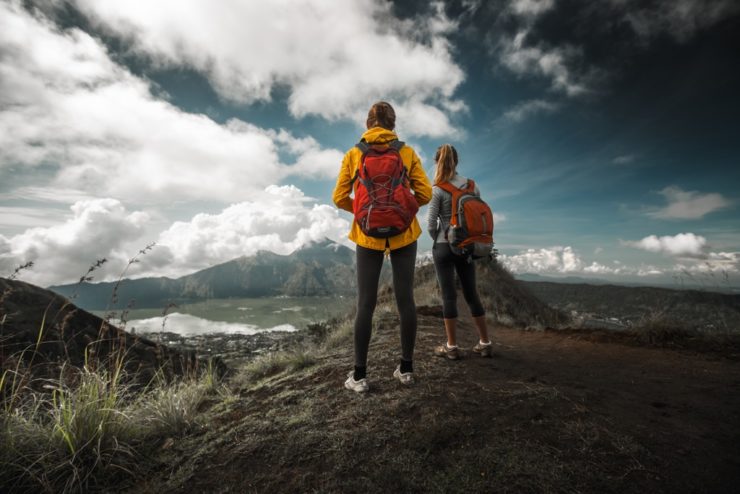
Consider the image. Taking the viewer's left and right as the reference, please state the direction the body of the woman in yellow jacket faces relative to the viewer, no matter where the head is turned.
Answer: facing away from the viewer

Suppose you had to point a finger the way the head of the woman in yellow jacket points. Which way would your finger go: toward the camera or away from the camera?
away from the camera

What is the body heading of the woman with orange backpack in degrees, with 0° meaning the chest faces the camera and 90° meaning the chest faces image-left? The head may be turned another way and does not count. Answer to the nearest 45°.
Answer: approximately 135°

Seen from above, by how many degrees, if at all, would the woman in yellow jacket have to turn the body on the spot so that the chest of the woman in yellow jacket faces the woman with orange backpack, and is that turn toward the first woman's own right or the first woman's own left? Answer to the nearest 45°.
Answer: approximately 45° to the first woman's own right
